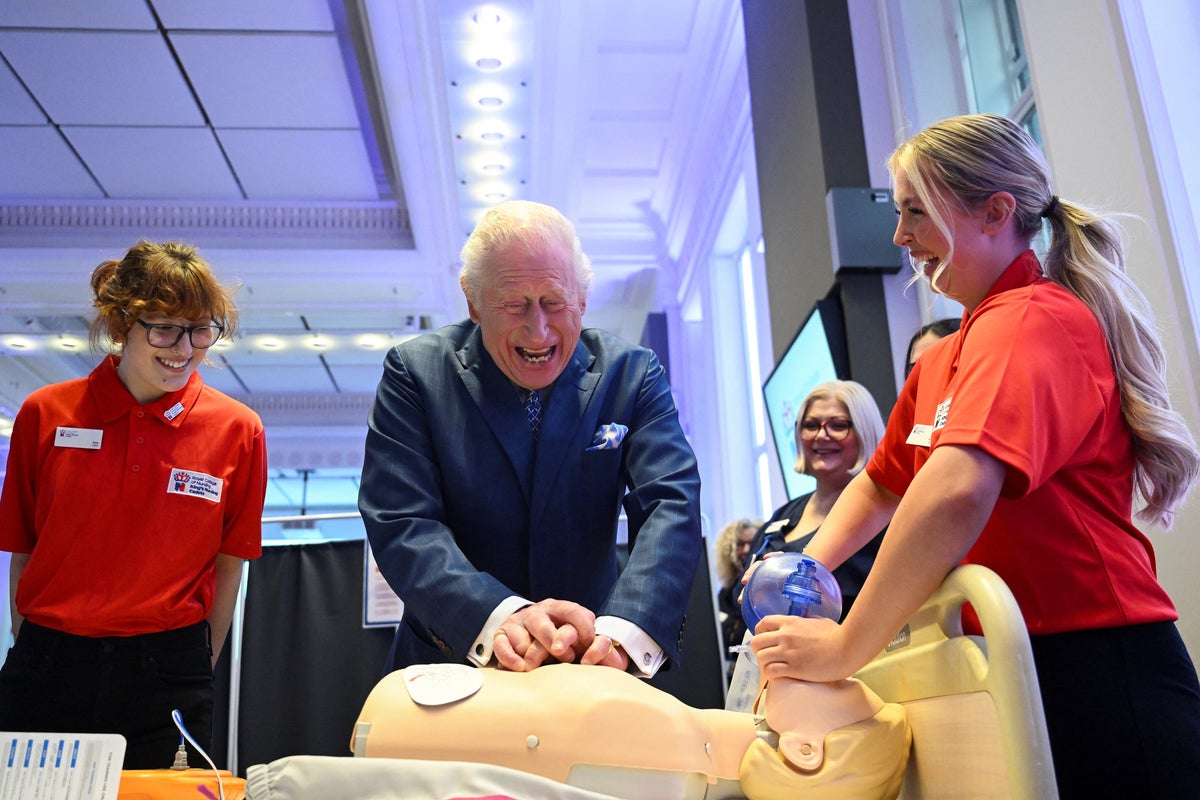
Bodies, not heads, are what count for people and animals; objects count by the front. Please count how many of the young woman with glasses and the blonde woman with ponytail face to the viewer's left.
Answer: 1

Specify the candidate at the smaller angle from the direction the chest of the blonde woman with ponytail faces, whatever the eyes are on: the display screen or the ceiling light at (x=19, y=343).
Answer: the ceiling light

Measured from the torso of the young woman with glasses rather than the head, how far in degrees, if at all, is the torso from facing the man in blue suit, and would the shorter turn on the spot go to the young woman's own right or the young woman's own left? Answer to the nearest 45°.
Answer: approximately 45° to the young woman's own left

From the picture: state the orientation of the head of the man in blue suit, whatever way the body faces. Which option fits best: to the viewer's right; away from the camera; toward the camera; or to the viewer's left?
toward the camera

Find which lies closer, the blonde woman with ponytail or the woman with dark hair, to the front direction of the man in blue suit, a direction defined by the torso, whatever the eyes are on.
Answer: the blonde woman with ponytail

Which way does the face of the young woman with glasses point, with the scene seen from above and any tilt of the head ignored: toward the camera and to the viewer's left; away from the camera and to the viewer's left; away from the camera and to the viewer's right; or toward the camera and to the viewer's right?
toward the camera and to the viewer's right

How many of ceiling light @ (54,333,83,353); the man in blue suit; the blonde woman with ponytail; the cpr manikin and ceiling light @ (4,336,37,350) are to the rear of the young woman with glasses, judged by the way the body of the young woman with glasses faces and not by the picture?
2

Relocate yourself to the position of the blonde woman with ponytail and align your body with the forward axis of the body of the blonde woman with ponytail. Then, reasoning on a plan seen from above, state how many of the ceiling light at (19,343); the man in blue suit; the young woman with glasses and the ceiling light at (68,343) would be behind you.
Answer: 0

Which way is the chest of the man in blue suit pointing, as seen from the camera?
toward the camera

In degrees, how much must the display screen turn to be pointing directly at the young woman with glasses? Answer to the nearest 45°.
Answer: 0° — it already faces them

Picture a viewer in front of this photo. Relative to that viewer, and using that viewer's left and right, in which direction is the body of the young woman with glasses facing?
facing the viewer

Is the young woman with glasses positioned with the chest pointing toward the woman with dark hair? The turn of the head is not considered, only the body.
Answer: no

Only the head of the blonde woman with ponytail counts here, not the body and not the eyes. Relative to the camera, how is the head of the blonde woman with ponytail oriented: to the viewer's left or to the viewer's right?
to the viewer's left

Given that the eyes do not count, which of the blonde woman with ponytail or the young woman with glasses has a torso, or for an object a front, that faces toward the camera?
the young woman with glasses

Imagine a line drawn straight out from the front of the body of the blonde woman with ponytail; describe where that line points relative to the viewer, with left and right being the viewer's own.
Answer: facing to the left of the viewer

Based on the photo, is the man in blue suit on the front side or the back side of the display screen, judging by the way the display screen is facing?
on the front side
